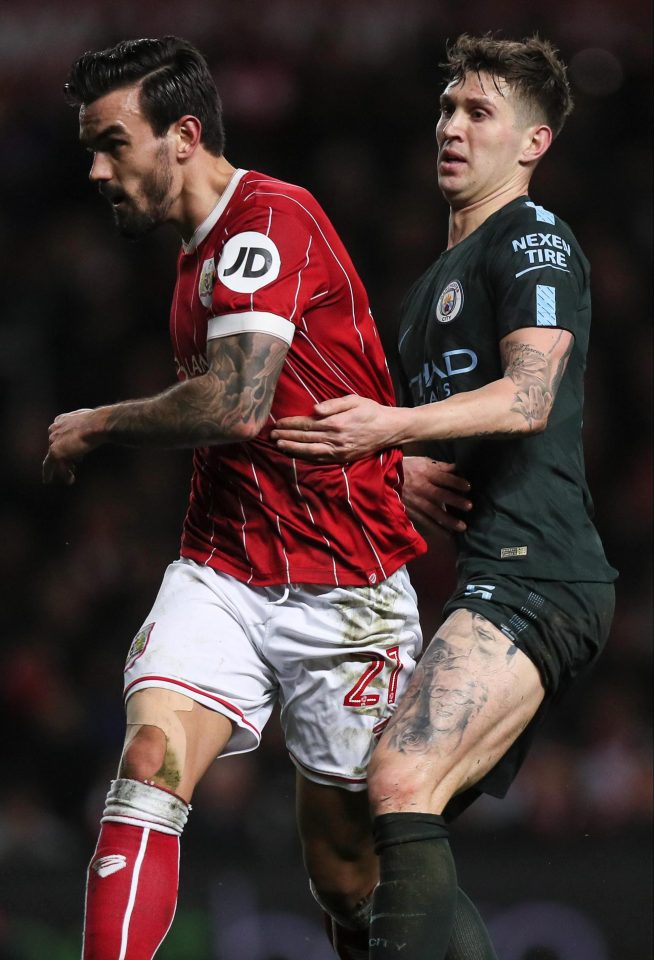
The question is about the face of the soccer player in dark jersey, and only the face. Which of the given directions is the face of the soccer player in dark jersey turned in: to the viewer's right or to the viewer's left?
to the viewer's left

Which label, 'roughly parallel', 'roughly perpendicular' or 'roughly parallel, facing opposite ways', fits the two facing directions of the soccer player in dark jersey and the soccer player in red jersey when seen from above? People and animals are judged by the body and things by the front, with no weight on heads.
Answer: roughly parallel

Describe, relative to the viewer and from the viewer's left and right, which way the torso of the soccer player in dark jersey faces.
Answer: facing the viewer and to the left of the viewer

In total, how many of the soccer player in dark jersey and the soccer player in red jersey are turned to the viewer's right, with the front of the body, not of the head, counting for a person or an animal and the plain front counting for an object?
0

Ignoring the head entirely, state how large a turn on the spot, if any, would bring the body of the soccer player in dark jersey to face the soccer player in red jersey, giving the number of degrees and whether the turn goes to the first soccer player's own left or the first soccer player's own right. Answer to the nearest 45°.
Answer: approximately 45° to the first soccer player's own right

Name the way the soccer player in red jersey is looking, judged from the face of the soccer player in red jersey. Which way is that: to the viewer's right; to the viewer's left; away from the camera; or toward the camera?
to the viewer's left

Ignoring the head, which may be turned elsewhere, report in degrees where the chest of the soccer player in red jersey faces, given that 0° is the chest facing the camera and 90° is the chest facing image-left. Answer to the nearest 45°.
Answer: approximately 45°

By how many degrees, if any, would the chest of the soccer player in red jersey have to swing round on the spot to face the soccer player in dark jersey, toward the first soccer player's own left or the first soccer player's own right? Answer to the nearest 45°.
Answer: approximately 135° to the first soccer player's own left
